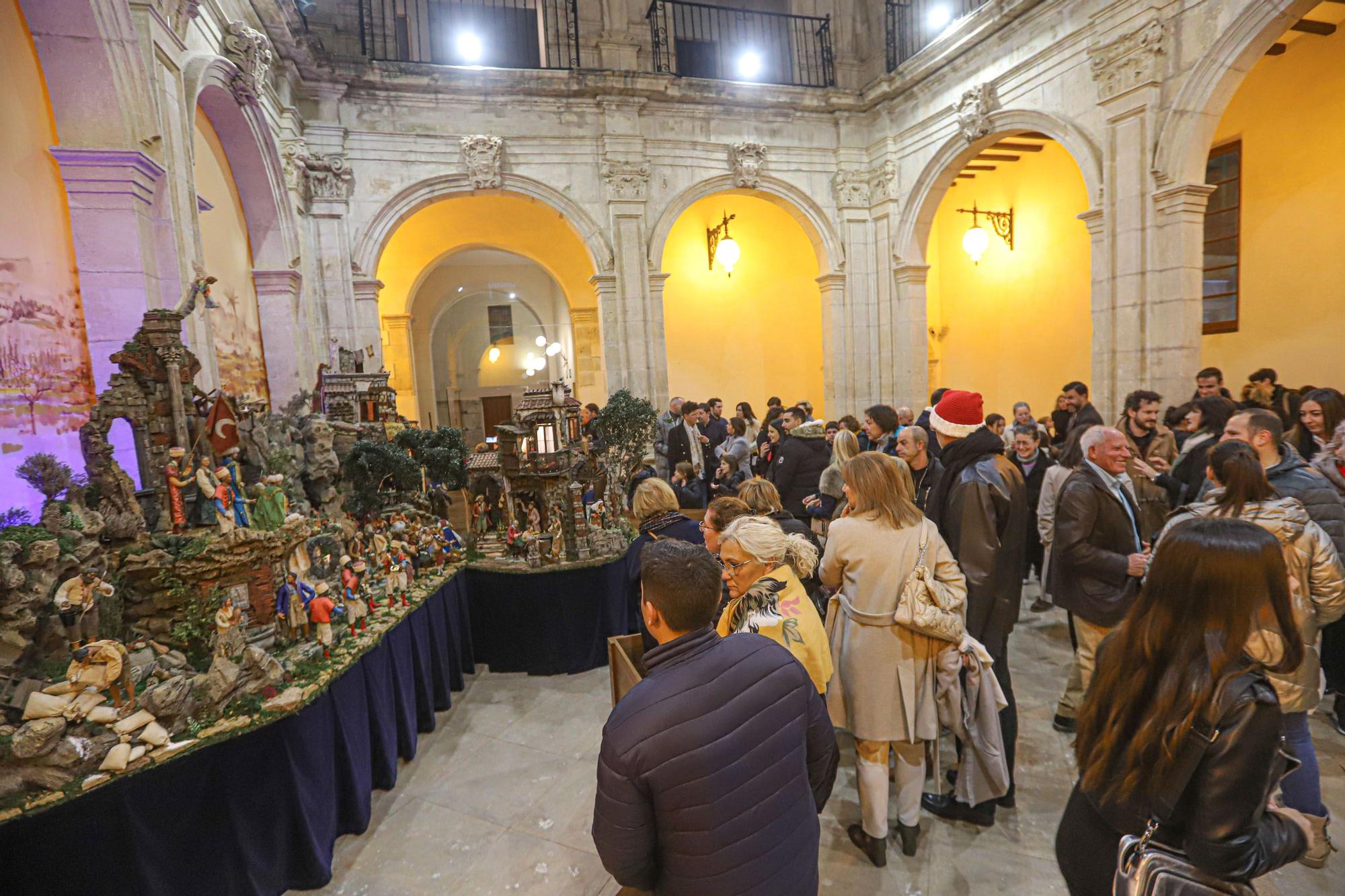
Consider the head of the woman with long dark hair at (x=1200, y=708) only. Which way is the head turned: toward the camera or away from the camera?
away from the camera

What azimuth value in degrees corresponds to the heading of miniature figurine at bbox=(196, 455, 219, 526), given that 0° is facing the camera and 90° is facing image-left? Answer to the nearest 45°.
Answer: approximately 315°

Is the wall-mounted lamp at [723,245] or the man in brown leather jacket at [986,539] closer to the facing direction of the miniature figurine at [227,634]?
the man in brown leather jacket

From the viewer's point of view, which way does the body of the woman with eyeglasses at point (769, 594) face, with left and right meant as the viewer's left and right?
facing to the left of the viewer

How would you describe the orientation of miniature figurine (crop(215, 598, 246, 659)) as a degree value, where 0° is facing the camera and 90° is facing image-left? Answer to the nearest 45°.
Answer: approximately 315°

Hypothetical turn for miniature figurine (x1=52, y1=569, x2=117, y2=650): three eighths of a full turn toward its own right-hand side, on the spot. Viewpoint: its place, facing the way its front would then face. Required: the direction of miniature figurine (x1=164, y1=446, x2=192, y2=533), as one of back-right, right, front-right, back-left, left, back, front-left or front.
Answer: back-right
